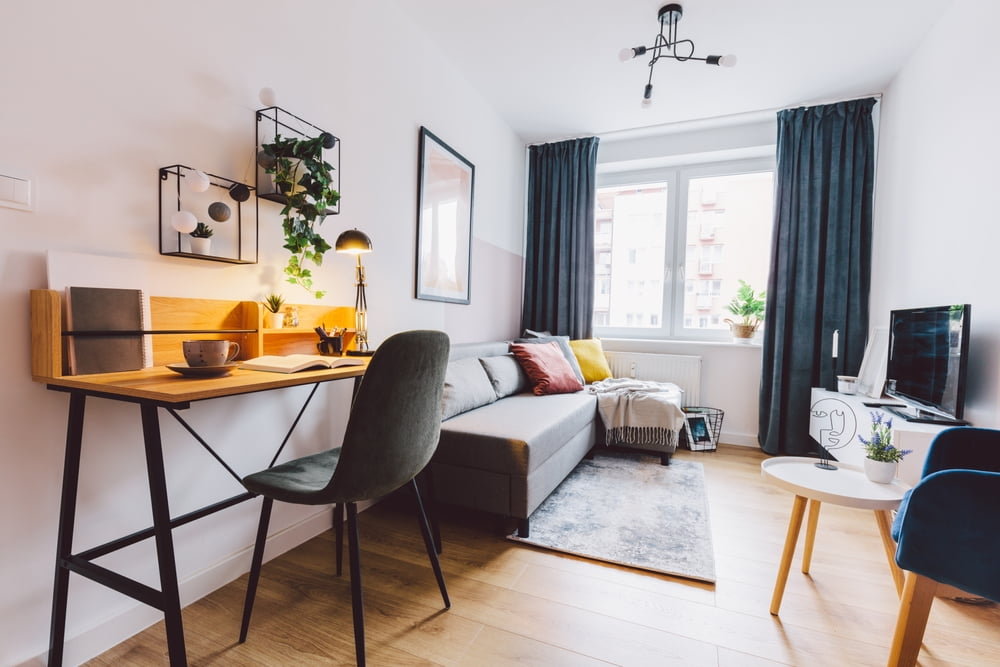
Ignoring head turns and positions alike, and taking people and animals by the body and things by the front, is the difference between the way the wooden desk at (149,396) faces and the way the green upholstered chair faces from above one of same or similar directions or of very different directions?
very different directions

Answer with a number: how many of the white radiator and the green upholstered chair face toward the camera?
1

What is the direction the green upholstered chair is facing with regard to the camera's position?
facing away from the viewer and to the left of the viewer

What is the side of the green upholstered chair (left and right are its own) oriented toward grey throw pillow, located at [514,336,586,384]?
right

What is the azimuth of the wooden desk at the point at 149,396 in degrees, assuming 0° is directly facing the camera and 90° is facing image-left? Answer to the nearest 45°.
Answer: approximately 315°

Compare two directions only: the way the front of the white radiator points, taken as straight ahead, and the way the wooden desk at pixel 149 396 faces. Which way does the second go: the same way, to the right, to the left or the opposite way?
to the left

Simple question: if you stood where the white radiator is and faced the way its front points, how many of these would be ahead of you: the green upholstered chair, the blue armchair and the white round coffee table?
3

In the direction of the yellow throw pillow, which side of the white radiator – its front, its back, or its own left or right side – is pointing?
right

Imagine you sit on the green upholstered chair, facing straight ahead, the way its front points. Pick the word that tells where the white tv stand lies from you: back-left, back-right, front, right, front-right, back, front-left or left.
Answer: back-right
